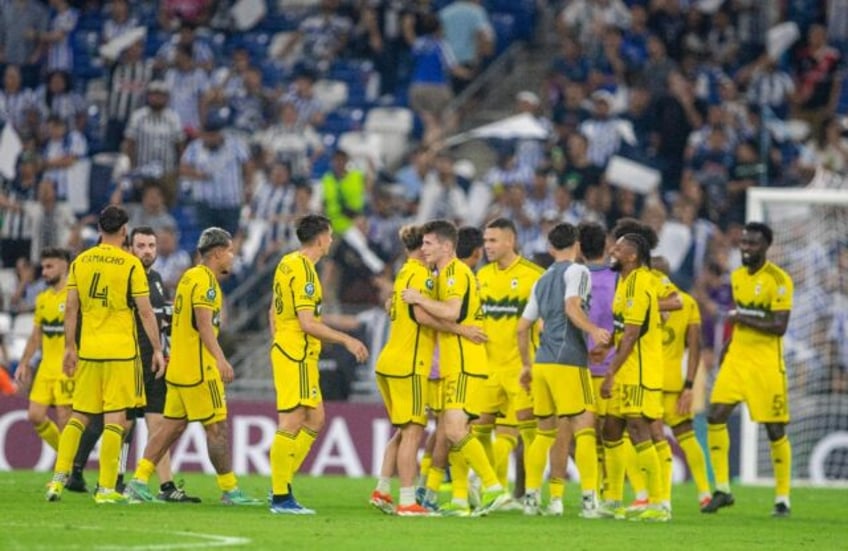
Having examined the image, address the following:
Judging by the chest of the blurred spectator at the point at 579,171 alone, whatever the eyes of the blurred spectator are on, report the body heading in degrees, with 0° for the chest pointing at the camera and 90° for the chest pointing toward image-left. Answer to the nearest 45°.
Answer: approximately 0°

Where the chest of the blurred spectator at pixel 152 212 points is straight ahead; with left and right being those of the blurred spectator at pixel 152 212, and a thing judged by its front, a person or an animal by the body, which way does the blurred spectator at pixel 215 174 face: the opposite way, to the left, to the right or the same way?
the same way

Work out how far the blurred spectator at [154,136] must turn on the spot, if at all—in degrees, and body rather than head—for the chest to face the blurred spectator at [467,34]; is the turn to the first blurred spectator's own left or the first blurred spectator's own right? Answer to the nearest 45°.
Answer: approximately 90° to the first blurred spectator's own left

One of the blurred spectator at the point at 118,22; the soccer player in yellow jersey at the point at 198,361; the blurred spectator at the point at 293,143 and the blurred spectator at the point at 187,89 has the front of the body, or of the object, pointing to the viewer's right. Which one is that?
the soccer player in yellow jersey

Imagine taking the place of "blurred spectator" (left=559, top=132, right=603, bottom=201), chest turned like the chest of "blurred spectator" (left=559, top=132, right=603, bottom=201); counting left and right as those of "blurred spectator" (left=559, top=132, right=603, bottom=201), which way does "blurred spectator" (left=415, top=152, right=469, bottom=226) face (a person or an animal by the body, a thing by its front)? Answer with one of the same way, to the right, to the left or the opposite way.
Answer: the same way

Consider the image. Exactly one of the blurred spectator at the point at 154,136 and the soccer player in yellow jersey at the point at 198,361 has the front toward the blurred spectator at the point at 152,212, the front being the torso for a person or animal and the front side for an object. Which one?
the blurred spectator at the point at 154,136

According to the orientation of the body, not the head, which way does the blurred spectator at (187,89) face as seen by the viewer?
toward the camera

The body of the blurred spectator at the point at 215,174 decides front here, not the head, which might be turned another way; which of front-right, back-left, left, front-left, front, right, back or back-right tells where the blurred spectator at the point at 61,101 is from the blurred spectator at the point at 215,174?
back-right

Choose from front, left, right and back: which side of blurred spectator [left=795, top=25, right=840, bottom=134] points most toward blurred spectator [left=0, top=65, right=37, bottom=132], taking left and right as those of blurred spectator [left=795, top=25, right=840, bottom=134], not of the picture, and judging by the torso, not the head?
right

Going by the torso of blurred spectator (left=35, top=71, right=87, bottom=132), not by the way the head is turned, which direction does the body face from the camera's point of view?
toward the camera

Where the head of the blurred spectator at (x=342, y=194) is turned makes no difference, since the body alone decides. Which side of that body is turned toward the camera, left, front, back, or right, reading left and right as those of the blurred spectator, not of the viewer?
front

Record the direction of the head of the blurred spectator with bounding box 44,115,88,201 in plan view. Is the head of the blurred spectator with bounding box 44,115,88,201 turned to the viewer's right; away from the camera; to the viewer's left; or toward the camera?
toward the camera

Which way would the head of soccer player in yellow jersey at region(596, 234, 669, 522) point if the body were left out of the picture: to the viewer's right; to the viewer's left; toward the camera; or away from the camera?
to the viewer's left

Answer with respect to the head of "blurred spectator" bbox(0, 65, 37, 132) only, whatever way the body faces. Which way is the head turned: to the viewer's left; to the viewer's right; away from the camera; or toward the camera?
toward the camera

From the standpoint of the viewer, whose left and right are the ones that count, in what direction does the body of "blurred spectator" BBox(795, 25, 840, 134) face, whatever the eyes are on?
facing the viewer

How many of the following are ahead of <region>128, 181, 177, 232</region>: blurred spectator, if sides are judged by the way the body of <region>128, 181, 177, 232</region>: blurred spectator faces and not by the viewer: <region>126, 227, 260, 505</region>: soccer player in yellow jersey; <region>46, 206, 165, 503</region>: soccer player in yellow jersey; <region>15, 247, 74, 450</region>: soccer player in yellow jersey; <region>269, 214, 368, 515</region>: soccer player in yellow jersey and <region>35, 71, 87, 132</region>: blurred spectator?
4

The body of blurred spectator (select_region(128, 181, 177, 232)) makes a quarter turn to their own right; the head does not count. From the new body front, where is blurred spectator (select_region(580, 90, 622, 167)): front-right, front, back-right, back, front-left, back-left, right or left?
back

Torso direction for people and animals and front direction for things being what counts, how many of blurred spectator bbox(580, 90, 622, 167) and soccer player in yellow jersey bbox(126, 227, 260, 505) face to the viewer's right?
1
